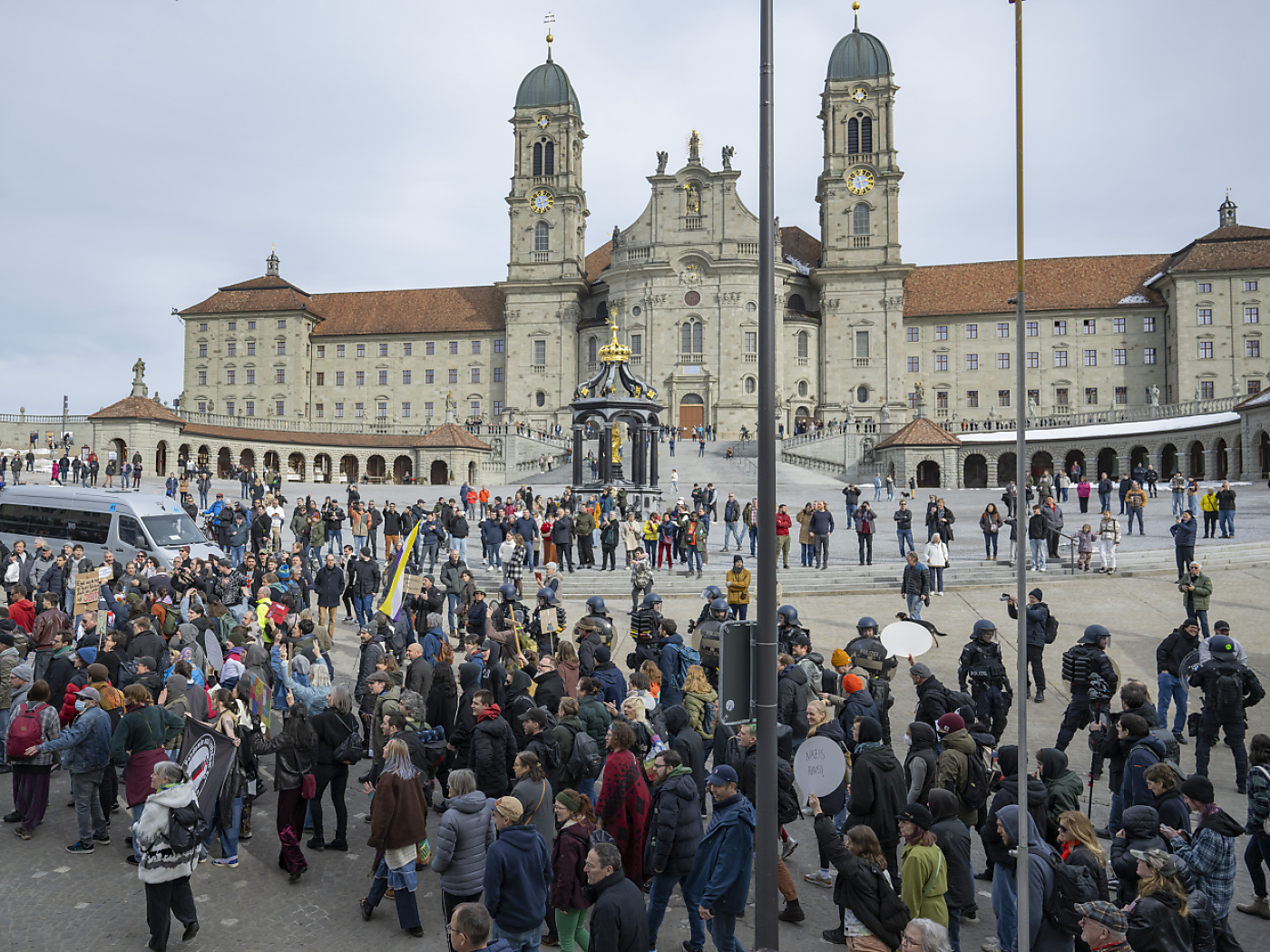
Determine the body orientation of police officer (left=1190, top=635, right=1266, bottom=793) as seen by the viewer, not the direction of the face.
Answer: away from the camera

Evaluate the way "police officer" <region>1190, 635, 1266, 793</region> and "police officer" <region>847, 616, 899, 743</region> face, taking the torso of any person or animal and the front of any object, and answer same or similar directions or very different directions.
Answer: very different directions

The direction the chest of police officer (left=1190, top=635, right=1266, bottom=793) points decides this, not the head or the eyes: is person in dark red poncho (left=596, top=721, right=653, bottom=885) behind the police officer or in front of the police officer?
behind

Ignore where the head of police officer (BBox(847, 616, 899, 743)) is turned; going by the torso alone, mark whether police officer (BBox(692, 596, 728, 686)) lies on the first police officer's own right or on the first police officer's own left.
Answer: on the first police officer's own right

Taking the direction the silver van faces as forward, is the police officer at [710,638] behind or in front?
in front

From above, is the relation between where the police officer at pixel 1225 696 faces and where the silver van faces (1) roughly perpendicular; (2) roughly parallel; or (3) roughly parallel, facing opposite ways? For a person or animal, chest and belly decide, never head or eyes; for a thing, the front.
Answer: roughly perpendicular
